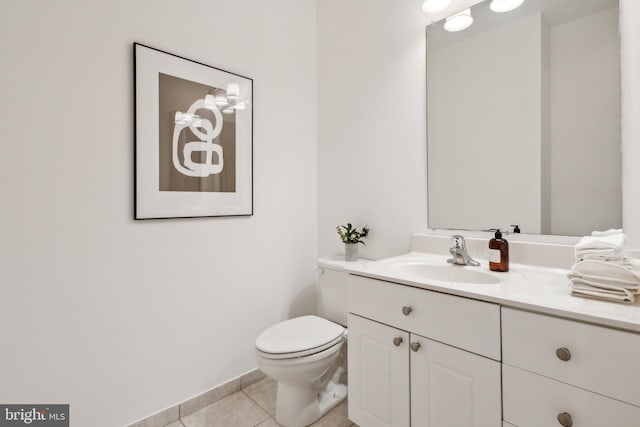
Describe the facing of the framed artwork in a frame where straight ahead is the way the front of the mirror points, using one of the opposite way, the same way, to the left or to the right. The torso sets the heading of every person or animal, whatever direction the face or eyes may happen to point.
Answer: to the left

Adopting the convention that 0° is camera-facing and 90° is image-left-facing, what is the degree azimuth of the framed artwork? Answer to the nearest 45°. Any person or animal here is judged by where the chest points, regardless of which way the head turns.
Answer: approximately 315°

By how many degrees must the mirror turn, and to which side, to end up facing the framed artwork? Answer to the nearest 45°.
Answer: approximately 45° to its right

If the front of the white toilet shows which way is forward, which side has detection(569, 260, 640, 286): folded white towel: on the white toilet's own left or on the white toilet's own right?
on the white toilet's own left

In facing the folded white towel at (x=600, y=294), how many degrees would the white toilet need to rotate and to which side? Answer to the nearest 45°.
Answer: approximately 90° to its left

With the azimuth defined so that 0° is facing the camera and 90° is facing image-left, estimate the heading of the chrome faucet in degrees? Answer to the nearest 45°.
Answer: approximately 45°

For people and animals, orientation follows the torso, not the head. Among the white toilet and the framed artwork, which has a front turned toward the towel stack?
the framed artwork

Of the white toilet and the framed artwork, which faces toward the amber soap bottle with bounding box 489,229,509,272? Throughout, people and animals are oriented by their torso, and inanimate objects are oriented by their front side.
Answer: the framed artwork
